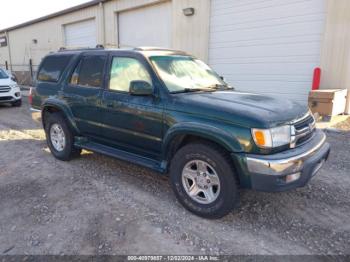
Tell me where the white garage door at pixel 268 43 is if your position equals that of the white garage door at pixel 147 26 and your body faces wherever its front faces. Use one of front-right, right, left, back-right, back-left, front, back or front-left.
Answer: left

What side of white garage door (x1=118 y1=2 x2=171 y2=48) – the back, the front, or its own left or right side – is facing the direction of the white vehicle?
front

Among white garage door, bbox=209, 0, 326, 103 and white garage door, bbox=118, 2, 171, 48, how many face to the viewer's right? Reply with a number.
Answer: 0

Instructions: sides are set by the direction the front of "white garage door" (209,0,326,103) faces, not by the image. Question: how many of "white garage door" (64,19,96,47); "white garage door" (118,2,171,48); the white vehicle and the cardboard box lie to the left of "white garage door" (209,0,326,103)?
1

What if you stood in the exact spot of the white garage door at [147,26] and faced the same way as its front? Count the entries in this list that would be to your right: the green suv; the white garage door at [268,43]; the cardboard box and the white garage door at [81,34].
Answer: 1

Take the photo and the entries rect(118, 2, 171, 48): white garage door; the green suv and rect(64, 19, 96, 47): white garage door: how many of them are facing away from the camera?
0

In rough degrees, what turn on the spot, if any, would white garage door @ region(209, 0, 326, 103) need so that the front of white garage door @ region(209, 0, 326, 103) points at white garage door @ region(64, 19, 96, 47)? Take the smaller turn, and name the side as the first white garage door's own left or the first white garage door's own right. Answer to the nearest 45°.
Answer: approximately 90° to the first white garage door's own right

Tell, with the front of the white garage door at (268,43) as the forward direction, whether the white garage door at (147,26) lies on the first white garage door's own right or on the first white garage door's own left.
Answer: on the first white garage door's own right

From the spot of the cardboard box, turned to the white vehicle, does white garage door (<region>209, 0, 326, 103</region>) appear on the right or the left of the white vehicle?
right

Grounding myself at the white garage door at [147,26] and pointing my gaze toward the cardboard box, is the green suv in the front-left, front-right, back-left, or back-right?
front-right

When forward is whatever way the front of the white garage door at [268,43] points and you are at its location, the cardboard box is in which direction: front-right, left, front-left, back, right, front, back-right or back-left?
left

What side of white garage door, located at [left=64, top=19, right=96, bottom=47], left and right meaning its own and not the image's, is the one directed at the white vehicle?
front

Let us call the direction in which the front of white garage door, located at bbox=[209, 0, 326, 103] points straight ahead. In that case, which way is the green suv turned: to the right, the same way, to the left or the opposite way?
to the left

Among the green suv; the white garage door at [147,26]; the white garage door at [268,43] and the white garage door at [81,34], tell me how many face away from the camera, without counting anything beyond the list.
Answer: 0

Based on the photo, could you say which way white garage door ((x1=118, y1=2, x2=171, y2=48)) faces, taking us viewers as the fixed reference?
facing the viewer and to the left of the viewer

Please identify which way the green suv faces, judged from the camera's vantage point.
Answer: facing the viewer and to the right of the viewer

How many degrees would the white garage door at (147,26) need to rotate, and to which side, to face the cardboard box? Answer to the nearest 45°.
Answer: approximately 90° to its left

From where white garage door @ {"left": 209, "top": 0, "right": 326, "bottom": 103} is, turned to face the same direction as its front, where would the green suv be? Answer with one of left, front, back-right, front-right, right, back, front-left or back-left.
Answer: front-left

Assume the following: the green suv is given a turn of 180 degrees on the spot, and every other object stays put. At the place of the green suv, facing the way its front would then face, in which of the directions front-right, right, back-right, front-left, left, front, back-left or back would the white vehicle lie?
front

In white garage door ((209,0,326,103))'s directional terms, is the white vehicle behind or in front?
in front
